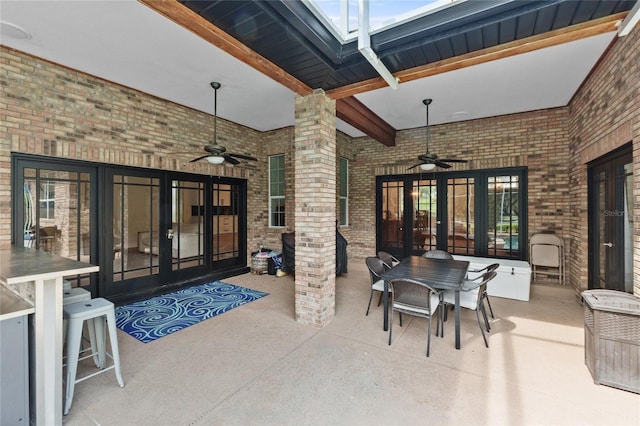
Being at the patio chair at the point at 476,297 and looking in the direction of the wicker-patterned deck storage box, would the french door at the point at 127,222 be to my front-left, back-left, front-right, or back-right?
back-right

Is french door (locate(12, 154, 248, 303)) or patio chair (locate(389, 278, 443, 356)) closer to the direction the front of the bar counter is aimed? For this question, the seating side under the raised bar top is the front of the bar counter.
the patio chair

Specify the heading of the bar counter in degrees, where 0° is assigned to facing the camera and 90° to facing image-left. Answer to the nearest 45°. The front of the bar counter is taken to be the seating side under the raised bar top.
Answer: approximately 270°

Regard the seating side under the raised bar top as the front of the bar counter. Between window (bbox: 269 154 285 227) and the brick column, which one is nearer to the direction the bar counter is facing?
the brick column

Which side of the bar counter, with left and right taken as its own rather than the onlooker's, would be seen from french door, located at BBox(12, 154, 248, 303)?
left

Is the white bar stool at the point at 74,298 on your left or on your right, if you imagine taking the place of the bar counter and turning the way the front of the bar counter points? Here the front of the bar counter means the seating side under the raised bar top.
on your left
